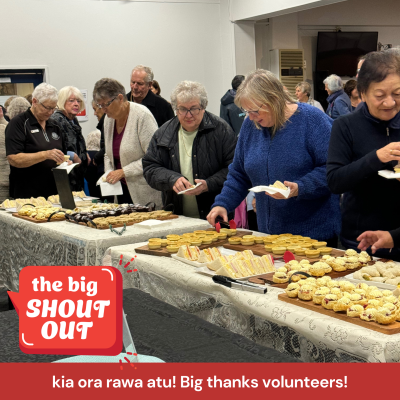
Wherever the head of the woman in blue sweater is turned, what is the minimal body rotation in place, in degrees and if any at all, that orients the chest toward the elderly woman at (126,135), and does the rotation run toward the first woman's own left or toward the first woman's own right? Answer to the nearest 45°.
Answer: approximately 90° to the first woman's own right

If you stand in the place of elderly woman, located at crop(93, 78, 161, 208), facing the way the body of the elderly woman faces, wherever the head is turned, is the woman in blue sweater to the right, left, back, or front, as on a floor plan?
left

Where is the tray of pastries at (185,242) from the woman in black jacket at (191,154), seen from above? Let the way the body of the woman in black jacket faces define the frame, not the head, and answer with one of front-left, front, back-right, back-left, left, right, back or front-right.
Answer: front

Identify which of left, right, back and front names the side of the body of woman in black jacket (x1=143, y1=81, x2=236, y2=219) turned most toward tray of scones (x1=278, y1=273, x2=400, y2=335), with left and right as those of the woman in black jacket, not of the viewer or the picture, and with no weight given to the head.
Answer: front

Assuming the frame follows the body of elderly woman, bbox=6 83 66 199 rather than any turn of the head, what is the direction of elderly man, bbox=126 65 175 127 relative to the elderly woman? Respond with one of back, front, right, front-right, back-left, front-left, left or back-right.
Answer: left

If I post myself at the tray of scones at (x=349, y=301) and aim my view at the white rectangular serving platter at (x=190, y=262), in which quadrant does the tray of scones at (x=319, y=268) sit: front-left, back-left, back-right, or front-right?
front-right

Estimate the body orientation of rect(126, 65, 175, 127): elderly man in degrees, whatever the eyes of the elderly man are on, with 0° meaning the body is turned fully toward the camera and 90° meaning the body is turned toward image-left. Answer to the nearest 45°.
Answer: approximately 45°

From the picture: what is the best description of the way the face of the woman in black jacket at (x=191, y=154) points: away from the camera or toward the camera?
toward the camera

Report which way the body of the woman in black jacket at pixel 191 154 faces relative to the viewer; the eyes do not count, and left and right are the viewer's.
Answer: facing the viewer

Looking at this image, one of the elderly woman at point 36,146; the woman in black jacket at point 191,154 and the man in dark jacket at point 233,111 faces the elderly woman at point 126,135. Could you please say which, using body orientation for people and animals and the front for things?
the elderly woman at point 36,146

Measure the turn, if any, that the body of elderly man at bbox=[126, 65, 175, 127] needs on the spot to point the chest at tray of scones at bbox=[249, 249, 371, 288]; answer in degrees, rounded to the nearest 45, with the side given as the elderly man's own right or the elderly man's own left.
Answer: approximately 45° to the elderly man's own left

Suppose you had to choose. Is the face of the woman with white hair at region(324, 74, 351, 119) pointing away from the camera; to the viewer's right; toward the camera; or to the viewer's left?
to the viewer's left

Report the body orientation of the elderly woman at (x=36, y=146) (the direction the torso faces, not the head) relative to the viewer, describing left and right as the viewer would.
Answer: facing the viewer and to the right of the viewer

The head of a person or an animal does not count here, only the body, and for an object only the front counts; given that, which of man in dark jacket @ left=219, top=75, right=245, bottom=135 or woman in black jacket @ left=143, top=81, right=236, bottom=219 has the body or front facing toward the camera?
the woman in black jacket
